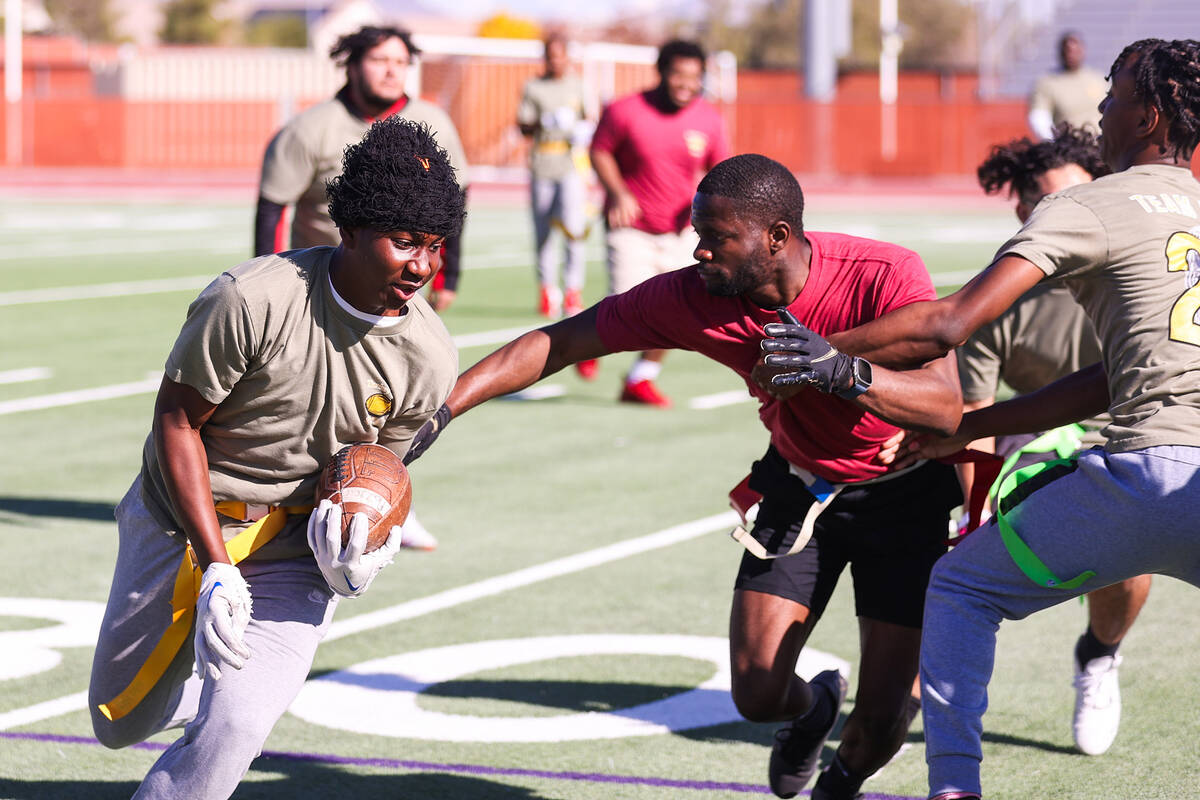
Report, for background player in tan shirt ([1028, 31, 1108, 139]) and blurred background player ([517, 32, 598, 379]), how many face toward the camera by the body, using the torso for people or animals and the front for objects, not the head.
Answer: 2

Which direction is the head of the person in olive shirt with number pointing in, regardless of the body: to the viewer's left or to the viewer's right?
to the viewer's left

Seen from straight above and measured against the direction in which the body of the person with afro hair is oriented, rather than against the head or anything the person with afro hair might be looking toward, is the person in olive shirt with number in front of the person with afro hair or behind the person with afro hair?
in front

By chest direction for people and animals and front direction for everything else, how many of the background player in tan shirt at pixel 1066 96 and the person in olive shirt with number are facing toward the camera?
1

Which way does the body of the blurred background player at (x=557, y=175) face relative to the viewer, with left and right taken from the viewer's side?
facing the viewer

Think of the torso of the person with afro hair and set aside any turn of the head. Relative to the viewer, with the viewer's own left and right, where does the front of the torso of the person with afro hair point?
facing the viewer and to the right of the viewer

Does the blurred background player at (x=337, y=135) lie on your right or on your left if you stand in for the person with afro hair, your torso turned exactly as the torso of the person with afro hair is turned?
on your left

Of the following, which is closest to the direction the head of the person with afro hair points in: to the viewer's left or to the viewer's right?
to the viewer's right

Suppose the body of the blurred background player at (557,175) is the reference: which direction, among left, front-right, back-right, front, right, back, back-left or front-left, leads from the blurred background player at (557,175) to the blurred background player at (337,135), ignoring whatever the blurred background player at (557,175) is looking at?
front

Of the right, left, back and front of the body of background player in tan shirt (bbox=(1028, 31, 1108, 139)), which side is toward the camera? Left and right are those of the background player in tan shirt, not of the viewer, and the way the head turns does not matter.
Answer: front

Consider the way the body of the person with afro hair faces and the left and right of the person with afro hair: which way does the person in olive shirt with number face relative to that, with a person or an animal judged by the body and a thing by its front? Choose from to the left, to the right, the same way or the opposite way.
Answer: the opposite way
